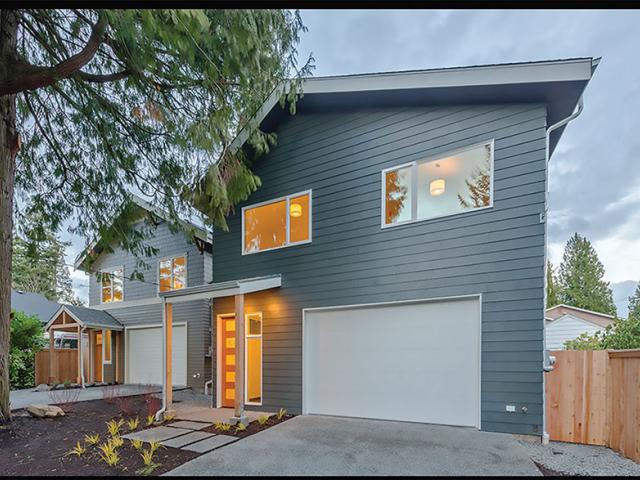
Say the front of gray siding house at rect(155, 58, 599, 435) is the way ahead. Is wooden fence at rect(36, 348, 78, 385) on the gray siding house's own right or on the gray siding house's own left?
on the gray siding house's own right

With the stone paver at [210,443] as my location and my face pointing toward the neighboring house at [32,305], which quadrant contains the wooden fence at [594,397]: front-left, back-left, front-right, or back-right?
back-right

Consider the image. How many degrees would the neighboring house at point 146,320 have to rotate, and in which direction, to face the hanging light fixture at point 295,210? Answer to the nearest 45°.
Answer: approximately 45° to its left

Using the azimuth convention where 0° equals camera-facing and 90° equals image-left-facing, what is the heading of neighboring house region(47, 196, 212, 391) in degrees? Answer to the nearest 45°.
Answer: approximately 45°

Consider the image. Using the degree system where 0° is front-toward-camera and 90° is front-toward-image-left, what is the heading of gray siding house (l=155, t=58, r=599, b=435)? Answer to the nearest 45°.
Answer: approximately 45°

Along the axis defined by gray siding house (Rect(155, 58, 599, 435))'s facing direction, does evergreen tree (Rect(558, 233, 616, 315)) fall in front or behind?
behind

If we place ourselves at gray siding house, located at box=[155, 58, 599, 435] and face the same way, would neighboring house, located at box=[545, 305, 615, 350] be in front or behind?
behind

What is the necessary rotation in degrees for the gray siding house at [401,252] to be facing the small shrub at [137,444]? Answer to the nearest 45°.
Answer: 0° — it already faces it

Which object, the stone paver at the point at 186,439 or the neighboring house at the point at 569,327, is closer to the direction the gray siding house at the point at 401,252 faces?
the stone paver

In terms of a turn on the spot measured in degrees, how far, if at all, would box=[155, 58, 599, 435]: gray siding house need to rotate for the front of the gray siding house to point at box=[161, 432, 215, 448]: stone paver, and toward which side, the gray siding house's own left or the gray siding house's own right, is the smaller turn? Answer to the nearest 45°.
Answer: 0° — it already faces it
